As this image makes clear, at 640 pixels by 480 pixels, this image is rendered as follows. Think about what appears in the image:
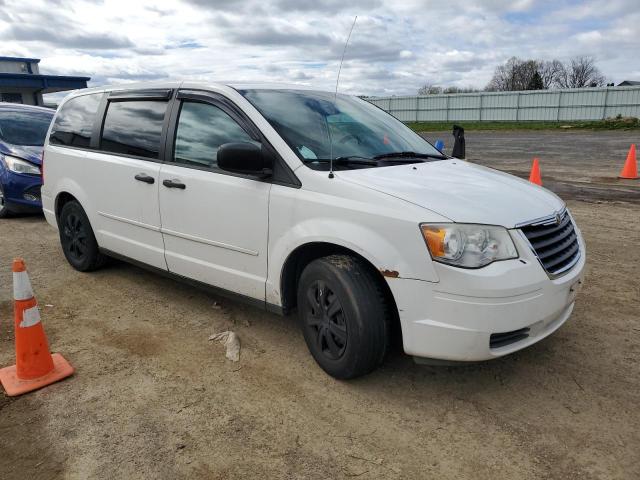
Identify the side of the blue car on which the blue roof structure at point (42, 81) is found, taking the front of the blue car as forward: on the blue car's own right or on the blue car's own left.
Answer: on the blue car's own left

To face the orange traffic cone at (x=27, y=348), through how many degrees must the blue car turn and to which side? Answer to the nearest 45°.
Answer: approximately 45° to its right

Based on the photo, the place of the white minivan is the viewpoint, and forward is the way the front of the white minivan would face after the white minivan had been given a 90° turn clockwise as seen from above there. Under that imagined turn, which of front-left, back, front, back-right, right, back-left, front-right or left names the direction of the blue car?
right

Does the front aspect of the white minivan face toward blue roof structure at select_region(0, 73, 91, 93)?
no

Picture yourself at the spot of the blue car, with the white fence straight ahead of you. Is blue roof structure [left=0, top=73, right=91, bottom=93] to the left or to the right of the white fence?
left

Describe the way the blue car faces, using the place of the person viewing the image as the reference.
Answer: facing the viewer and to the right of the viewer

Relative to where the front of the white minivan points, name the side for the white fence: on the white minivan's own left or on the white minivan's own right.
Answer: on the white minivan's own left

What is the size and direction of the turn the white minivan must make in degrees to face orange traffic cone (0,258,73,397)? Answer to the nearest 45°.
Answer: approximately 135° to its right

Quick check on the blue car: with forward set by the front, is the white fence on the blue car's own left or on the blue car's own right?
on the blue car's own left
